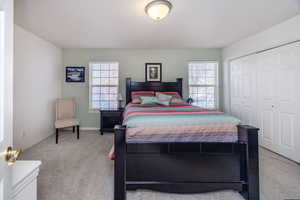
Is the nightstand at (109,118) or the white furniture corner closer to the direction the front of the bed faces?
the white furniture corner

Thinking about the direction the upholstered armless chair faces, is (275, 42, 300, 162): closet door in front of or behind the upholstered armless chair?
in front

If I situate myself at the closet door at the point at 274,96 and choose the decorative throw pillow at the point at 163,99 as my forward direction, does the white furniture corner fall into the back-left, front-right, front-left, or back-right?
front-left

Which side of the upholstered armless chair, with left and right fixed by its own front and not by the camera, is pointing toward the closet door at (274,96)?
front

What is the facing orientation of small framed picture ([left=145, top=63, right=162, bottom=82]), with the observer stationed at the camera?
facing the viewer

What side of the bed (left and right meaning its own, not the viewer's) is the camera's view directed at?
front

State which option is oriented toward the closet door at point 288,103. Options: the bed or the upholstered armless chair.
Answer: the upholstered armless chair

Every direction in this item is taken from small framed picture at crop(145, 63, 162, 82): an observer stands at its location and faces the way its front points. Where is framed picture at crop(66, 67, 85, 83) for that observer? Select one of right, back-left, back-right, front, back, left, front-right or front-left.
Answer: right

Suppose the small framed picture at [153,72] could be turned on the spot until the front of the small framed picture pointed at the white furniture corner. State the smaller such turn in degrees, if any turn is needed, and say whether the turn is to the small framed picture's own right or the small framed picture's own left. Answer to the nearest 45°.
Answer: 0° — it already faces it

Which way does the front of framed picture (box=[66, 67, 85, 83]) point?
toward the camera

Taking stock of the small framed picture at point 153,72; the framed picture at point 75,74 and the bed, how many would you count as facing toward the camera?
3

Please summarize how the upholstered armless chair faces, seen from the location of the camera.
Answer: facing the viewer and to the right of the viewer

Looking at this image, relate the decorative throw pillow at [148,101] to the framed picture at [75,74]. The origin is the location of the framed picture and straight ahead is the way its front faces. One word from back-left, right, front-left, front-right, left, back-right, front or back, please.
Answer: front-left

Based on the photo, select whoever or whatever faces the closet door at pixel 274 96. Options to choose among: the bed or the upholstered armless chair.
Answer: the upholstered armless chair
